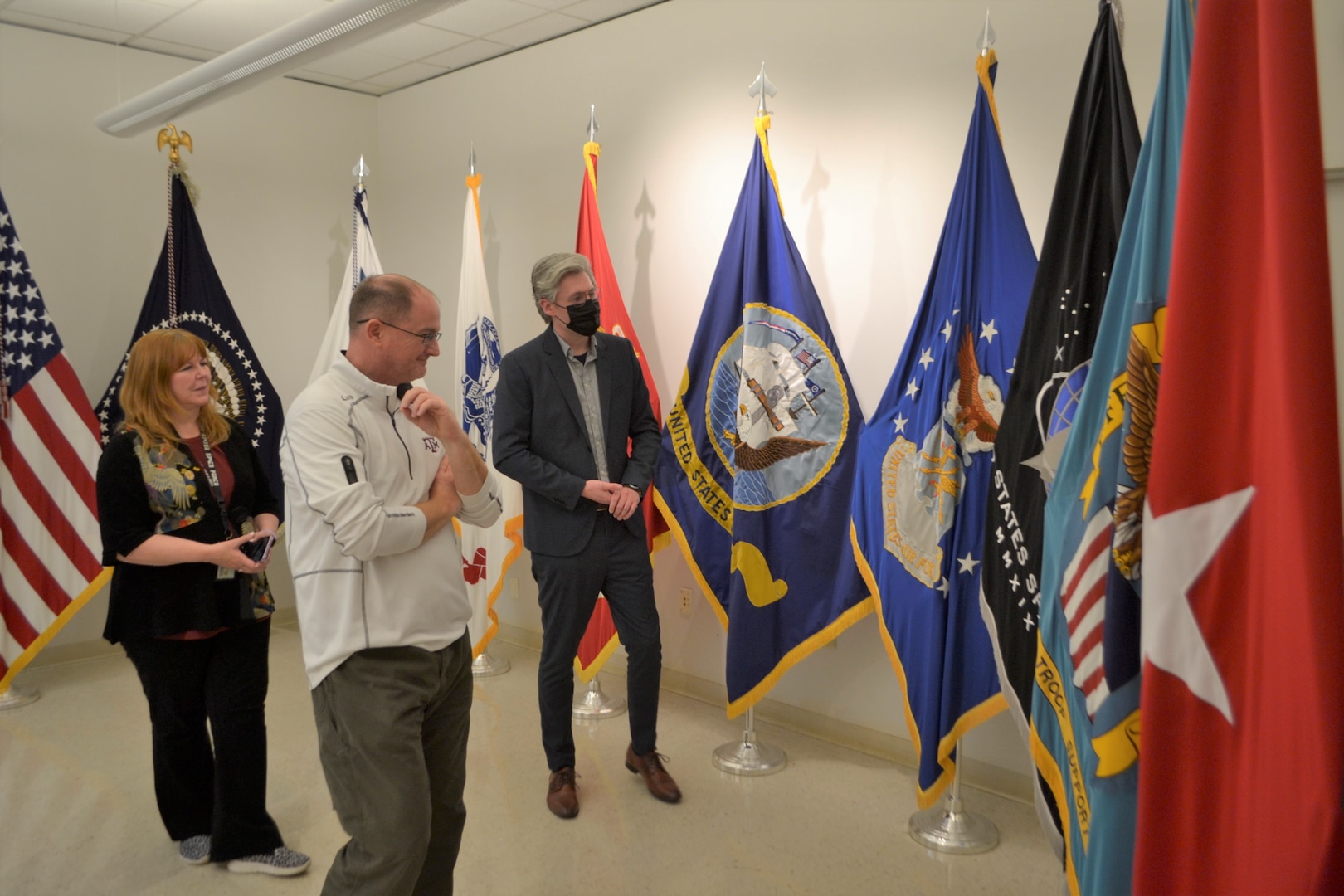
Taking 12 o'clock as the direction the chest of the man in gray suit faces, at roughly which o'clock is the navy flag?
The navy flag is roughly at 10 o'clock from the man in gray suit.

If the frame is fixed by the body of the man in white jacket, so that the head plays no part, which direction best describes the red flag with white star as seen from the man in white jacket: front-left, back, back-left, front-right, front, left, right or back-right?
front

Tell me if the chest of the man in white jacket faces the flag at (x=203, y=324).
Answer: no

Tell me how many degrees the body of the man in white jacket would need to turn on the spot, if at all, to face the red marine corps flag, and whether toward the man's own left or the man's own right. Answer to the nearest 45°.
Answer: approximately 90° to the man's own left

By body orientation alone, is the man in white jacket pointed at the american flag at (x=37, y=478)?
no

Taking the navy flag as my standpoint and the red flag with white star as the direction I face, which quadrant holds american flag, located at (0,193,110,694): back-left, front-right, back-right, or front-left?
back-right

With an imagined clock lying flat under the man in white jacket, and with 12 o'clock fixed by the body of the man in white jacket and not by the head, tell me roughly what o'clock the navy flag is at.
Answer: The navy flag is roughly at 9 o'clock from the man in white jacket.

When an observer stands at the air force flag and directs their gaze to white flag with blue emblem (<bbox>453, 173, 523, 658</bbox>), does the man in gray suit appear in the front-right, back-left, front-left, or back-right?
front-left

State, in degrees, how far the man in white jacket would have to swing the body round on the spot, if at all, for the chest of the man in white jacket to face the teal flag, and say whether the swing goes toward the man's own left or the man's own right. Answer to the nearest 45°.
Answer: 0° — they already face it

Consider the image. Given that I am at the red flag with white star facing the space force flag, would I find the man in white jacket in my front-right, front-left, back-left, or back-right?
front-left

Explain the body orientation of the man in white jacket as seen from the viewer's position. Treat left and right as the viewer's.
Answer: facing the viewer and to the right of the viewer

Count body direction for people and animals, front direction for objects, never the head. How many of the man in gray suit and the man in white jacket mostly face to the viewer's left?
0

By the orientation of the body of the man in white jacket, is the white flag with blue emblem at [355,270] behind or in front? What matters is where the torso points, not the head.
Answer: behind
